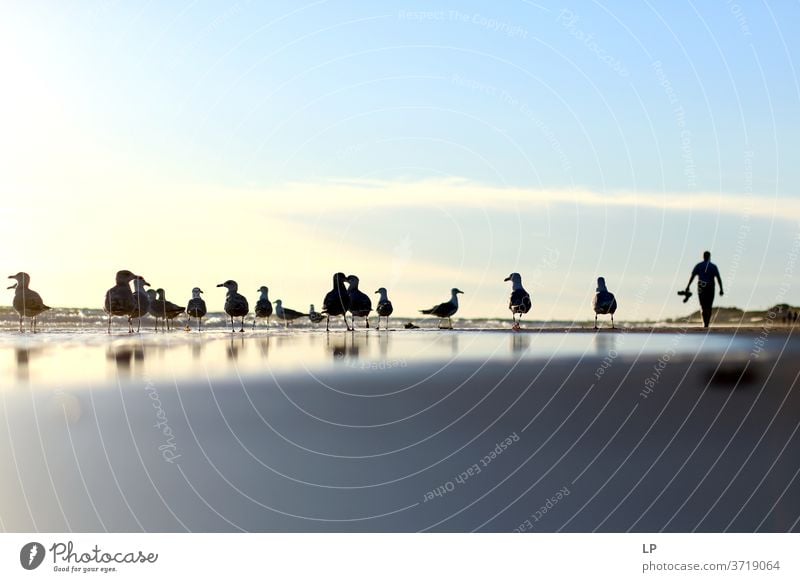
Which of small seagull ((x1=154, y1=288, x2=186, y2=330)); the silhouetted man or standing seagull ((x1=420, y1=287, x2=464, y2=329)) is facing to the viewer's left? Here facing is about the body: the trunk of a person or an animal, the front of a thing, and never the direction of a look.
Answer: the small seagull

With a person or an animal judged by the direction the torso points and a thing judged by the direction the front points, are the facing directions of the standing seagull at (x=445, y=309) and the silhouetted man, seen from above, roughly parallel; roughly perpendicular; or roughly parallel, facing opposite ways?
roughly perpendicular

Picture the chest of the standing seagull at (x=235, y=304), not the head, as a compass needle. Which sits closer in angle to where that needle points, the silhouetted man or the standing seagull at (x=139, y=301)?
the standing seagull

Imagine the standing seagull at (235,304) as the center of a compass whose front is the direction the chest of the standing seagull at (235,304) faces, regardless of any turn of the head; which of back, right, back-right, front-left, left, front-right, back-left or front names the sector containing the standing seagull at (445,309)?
back-left

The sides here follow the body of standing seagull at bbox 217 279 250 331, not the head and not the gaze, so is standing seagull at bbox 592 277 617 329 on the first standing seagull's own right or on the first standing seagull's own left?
on the first standing seagull's own left

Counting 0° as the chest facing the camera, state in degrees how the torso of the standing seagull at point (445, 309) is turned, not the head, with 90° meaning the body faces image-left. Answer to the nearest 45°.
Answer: approximately 270°

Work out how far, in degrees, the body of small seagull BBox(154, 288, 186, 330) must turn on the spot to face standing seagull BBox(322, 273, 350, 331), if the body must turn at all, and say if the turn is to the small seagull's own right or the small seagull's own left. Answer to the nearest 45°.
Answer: approximately 135° to the small seagull's own left

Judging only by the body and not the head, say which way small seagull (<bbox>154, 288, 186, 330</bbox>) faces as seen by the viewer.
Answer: to the viewer's left
